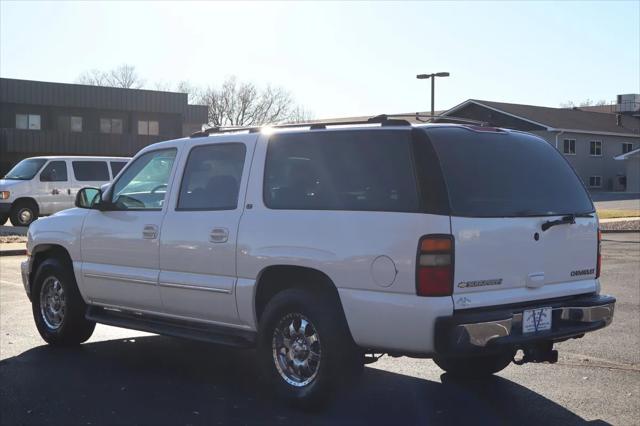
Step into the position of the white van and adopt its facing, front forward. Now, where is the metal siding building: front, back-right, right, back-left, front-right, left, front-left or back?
back-right

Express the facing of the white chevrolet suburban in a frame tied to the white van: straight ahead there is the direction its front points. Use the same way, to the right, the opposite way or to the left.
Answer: to the right

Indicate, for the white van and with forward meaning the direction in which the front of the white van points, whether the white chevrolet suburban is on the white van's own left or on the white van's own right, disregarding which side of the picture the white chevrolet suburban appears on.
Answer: on the white van's own left

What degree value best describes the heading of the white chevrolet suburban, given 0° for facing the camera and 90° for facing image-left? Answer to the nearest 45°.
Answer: approximately 135°

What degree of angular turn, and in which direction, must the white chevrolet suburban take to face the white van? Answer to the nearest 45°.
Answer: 0° — it already faces it
